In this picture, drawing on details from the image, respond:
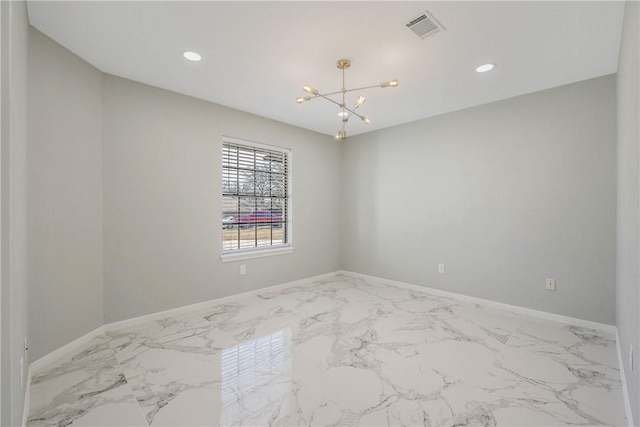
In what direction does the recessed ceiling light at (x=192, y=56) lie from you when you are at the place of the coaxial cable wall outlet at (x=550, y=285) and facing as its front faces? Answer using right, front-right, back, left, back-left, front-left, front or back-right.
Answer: front-right

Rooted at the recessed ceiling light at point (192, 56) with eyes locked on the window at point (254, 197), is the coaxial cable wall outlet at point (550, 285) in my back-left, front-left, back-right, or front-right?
front-right

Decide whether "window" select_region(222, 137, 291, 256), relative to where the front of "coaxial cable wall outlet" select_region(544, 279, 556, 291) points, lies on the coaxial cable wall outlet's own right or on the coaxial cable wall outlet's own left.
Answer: on the coaxial cable wall outlet's own right

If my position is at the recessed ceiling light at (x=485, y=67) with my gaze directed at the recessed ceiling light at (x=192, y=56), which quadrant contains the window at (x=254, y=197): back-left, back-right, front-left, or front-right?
front-right

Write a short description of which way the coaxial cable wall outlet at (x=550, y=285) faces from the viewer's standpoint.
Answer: facing the viewer
